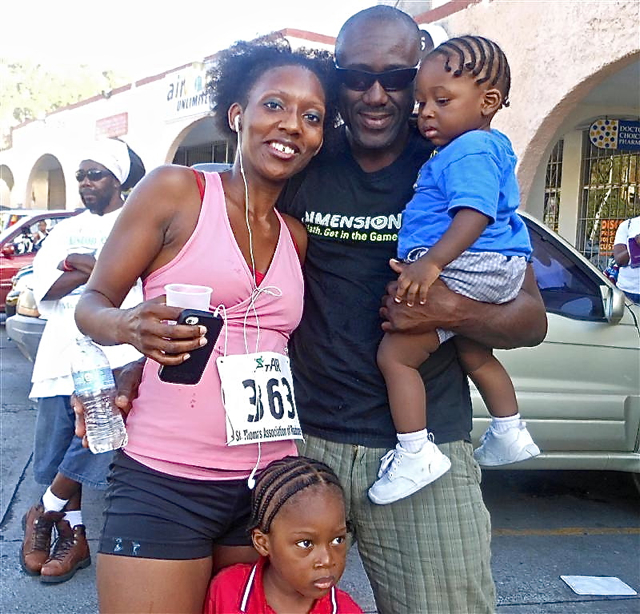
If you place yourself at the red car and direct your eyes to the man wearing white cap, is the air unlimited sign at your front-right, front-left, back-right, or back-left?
back-left

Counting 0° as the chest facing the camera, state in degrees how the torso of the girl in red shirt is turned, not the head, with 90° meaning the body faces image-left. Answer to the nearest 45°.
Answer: approximately 315°

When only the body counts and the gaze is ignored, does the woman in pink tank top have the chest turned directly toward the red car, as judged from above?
no

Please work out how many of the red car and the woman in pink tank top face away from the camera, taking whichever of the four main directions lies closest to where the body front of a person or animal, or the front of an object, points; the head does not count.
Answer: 0

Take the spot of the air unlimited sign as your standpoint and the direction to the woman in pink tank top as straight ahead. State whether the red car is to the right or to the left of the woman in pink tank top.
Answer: right

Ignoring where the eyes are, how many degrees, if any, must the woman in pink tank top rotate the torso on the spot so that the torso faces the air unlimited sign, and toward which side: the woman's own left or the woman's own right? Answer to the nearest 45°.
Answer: approximately 135° to the woman's own left

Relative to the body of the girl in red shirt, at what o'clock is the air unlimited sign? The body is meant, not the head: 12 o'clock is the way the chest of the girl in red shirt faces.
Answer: The air unlimited sign is roughly at 7 o'clock from the girl in red shirt.

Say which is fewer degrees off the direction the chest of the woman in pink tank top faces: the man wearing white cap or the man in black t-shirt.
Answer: the man in black t-shirt

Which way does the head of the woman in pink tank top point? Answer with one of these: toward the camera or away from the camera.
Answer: toward the camera

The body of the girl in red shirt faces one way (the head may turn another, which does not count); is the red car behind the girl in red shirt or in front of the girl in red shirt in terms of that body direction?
behind

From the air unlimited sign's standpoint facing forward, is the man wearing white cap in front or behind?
in front

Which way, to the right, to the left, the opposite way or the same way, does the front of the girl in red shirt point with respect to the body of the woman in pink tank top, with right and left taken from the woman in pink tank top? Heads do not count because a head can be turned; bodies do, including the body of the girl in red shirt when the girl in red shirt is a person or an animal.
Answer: the same way

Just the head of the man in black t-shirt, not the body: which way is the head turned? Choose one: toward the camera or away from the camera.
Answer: toward the camera

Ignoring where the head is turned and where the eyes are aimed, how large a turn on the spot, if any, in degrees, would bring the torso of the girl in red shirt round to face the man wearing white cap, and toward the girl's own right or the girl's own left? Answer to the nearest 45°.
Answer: approximately 180°
